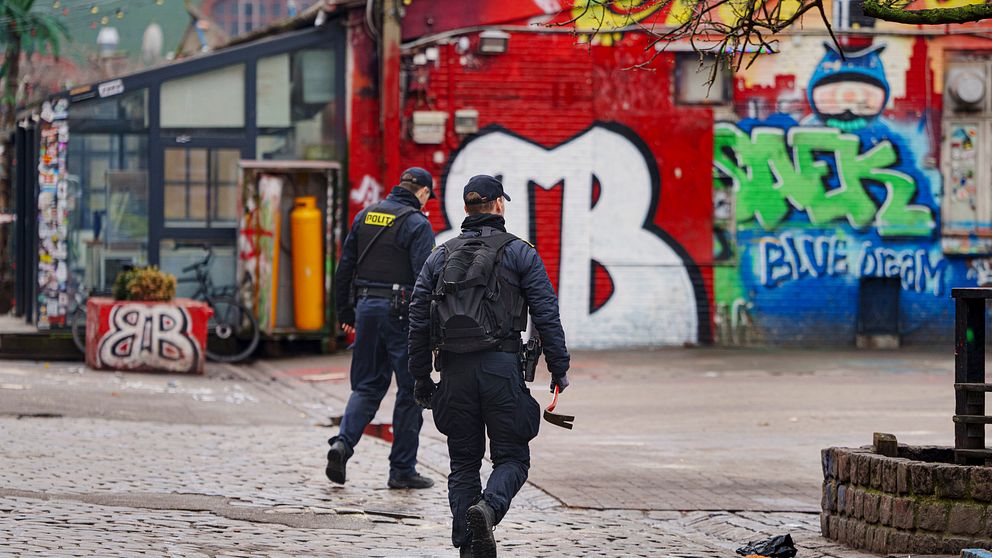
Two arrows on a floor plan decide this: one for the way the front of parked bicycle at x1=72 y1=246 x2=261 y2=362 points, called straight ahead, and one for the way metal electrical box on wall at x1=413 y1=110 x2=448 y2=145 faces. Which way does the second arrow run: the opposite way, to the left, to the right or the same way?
to the right

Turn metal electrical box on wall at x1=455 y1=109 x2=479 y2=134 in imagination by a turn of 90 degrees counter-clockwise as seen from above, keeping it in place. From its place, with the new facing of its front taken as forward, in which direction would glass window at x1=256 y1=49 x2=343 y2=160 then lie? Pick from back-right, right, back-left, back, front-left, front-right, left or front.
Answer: back

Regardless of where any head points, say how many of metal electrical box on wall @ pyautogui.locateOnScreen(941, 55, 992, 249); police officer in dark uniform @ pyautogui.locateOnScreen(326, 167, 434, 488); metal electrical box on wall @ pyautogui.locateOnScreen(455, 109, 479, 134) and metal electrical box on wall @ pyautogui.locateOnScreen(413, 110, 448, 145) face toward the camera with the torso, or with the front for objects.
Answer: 3

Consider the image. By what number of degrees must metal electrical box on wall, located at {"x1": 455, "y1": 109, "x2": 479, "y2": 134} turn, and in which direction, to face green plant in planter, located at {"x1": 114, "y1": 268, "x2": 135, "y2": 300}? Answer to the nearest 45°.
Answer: approximately 45° to its right

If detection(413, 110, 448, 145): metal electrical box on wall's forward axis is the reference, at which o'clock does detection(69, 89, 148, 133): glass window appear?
The glass window is roughly at 3 o'clock from the metal electrical box on wall.

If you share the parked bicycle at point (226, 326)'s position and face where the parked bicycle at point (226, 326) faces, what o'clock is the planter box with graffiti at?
The planter box with graffiti is roughly at 4 o'clock from the parked bicycle.

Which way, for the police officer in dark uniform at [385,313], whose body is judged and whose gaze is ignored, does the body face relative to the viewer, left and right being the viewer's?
facing away from the viewer and to the right of the viewer

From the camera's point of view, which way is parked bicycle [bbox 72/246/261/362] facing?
to the viewer's right

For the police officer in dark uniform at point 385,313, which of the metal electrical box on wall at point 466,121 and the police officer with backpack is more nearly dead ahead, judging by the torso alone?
the metal electrical box on wall

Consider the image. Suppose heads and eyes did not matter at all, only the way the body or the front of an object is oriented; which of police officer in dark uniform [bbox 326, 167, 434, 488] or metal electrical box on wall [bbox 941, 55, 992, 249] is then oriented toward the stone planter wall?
the metal electrical box on wall
